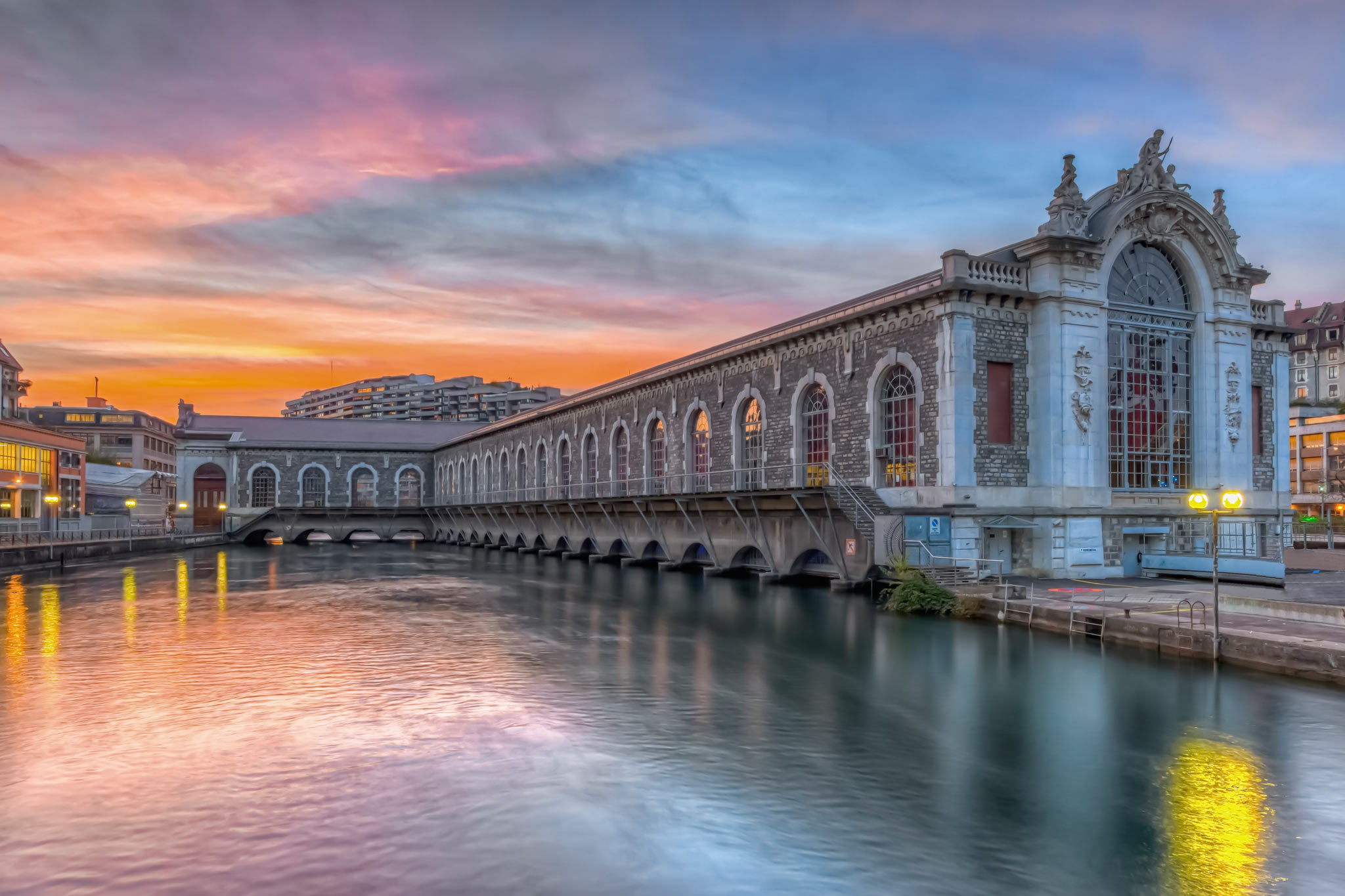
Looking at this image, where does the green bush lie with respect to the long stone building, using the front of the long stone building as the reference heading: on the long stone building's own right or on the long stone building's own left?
on the long stone building's own right

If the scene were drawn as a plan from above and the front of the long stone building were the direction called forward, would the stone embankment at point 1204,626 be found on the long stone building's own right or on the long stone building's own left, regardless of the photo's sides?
on the long stone building's own right

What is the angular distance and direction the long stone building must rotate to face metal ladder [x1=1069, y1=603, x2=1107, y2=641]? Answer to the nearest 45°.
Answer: approximately 45° to its right

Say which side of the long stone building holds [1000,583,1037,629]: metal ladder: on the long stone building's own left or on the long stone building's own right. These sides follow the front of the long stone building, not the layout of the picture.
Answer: on the long stone building's own right

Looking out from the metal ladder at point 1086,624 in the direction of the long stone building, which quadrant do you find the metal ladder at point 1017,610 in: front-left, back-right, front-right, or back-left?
front-left

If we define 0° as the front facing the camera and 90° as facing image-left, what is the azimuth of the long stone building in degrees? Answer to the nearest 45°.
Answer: approximately 315°
